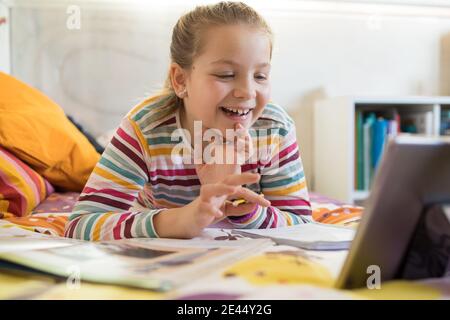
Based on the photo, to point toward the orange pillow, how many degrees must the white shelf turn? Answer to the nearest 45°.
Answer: approximately 90° to its right

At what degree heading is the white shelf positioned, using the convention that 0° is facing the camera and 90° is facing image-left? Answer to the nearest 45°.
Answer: approximately 315°

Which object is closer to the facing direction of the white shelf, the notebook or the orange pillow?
the notebook

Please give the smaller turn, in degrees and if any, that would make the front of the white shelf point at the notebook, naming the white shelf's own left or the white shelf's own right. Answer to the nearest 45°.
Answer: approximately 45° to the white shelf's own right

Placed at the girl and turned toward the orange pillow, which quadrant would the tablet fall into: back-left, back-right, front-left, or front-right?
back-left

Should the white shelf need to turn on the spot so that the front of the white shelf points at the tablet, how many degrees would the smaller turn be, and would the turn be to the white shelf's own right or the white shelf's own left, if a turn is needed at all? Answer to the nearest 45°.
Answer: approximately 45° to the white shelf's own right

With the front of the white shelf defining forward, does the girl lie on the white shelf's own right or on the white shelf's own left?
on the white shelf's own right

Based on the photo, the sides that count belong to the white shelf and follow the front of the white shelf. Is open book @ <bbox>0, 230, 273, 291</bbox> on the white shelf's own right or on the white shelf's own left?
on the white shelf's own right
